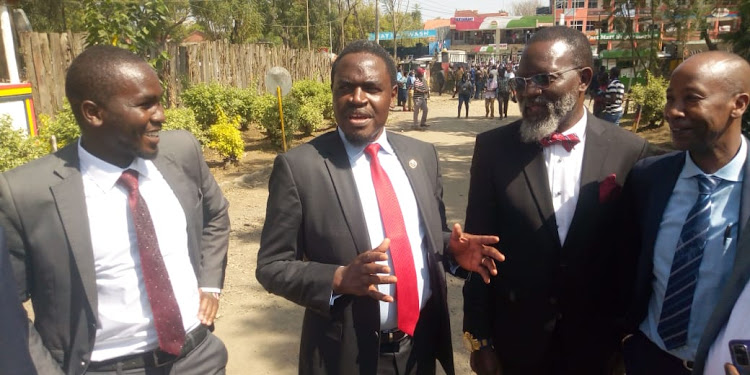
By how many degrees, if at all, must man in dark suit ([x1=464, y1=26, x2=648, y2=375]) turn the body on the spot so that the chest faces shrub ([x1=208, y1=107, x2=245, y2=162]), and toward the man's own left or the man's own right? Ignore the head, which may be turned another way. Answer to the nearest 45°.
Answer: approximately 135° to the man's own right

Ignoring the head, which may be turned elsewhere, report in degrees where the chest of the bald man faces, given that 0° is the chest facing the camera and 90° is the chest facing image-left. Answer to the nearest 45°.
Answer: approximately 45°

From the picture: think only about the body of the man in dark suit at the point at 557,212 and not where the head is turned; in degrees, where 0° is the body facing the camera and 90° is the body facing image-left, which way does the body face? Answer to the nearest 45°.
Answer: approximately 0°

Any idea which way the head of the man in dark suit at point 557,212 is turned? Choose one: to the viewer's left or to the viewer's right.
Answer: to the viewer's left

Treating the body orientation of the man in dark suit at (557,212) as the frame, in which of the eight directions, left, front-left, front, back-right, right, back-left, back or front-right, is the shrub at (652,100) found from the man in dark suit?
back

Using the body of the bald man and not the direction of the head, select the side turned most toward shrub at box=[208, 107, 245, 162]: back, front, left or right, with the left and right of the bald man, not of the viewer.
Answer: right

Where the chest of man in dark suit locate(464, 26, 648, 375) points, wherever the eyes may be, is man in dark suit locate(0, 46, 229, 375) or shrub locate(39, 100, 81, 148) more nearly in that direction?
the man in dark suit

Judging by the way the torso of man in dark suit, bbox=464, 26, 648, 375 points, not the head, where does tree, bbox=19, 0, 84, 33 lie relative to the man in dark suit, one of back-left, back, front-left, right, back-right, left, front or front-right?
back-right

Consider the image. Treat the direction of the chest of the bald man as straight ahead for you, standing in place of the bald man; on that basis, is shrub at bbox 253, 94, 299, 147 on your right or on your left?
on your right
